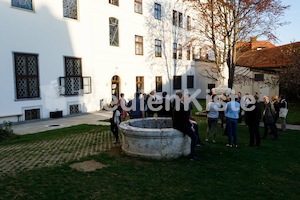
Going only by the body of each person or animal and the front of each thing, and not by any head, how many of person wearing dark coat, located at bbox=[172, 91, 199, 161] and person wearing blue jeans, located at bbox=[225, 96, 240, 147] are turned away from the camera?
1
